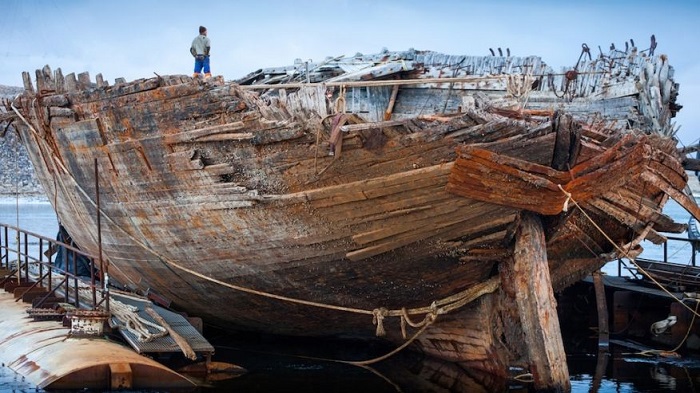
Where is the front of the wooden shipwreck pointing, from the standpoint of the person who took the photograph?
facing away from the viewer and to the left of the viewer

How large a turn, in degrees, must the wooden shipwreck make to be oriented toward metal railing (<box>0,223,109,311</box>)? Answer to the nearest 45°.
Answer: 0° — it already faces it
